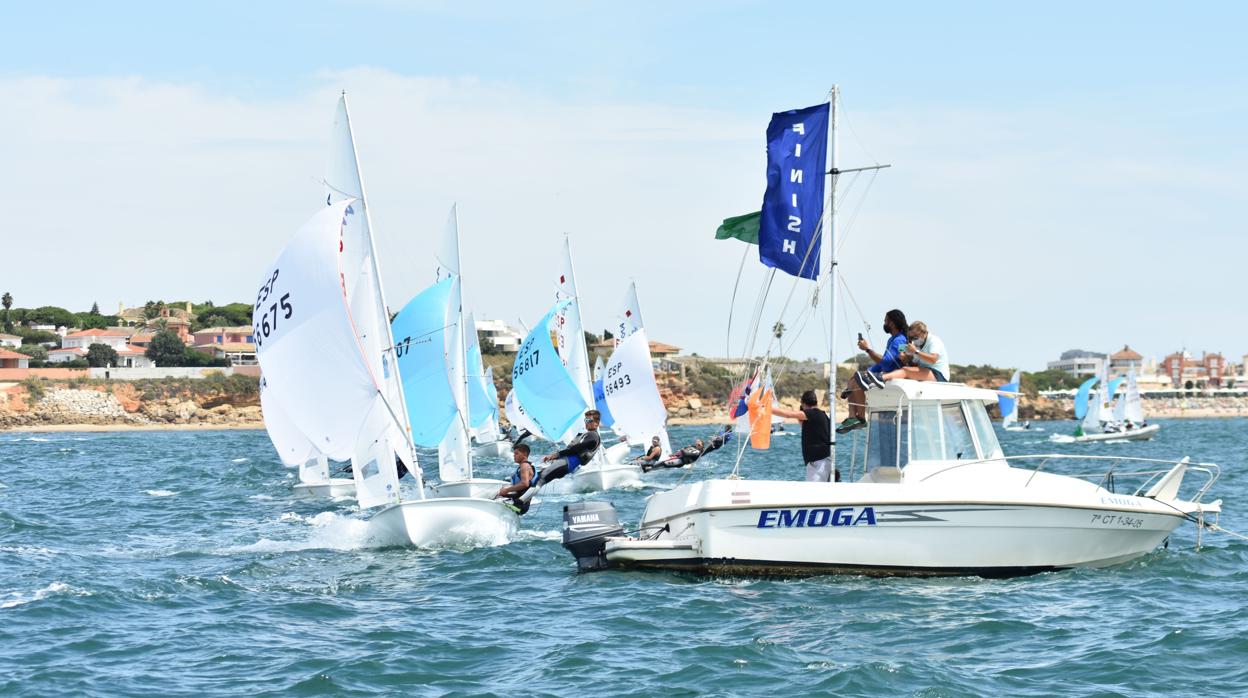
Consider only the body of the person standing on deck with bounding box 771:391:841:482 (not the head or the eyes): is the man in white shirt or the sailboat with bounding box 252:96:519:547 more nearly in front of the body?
the sailboat

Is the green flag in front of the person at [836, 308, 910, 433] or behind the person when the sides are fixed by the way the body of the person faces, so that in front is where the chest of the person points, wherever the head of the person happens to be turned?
in front

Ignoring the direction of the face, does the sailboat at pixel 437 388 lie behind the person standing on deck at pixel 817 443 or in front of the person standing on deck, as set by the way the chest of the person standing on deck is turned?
in front

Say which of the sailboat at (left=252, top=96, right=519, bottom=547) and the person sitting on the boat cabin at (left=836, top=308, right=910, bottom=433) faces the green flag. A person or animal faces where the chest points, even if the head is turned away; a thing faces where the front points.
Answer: the person sitting on the boat cabin

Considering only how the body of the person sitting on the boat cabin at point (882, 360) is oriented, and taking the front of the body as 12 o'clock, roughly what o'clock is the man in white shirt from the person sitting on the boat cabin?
The man in white shirt is roughly at 6 o'clock from the person sitting on the boat cabin.

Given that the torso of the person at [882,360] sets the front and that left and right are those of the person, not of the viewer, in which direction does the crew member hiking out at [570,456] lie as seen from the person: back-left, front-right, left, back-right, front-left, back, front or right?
front-right

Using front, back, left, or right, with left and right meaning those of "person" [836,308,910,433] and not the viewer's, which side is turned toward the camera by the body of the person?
left

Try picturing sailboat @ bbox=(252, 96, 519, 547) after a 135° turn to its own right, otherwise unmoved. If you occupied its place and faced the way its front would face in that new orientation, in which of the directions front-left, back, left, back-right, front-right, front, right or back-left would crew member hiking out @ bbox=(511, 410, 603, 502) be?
right

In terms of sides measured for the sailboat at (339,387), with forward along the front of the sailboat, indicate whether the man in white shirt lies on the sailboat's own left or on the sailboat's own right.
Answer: on the sailboat's own left

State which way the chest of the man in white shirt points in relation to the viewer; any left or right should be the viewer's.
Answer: facing to the left of the viewer

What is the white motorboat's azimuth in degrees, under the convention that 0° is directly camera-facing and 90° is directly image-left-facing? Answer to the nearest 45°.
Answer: approximately 270°

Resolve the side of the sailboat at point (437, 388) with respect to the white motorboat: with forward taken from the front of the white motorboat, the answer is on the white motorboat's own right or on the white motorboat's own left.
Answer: on the white motorboat's own left

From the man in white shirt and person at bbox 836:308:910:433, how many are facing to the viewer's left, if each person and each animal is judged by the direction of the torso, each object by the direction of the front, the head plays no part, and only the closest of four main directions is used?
2
